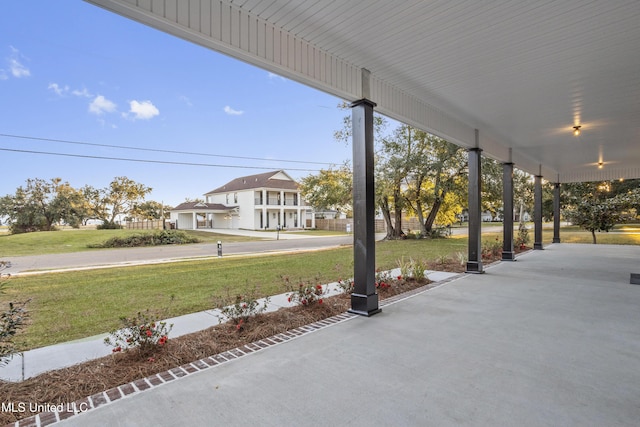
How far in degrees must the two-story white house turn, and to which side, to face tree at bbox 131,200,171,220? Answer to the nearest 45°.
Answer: approximately 90° to its right

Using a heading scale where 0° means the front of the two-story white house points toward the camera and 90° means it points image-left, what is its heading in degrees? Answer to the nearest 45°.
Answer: approximately 315°

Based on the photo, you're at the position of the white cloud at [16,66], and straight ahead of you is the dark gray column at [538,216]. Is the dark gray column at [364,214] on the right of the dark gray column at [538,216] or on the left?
right

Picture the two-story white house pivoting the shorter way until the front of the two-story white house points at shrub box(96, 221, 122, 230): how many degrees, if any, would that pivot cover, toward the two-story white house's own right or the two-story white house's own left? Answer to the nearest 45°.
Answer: approximately 90° to the two-story white house's own right

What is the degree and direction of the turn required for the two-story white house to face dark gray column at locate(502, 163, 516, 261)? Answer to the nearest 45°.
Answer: approximately 45° to its right
